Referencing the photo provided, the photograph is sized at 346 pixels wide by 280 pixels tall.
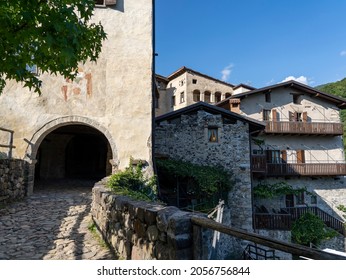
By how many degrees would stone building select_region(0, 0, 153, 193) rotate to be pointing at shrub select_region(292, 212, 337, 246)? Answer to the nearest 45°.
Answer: approximately 90° to its left

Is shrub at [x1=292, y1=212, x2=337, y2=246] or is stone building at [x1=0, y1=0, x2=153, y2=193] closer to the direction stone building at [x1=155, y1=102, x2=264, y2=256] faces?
the stone building

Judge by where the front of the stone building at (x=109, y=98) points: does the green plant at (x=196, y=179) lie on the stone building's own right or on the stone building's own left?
on the stone building's own left

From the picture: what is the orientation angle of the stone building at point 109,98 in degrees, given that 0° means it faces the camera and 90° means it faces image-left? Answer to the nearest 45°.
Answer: approximately 0°

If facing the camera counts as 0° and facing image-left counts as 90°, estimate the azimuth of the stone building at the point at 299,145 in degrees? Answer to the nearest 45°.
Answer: approximately 0°

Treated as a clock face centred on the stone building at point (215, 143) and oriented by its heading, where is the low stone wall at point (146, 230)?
The low stone wall is roughly at 12 o'clock from the stone building.
